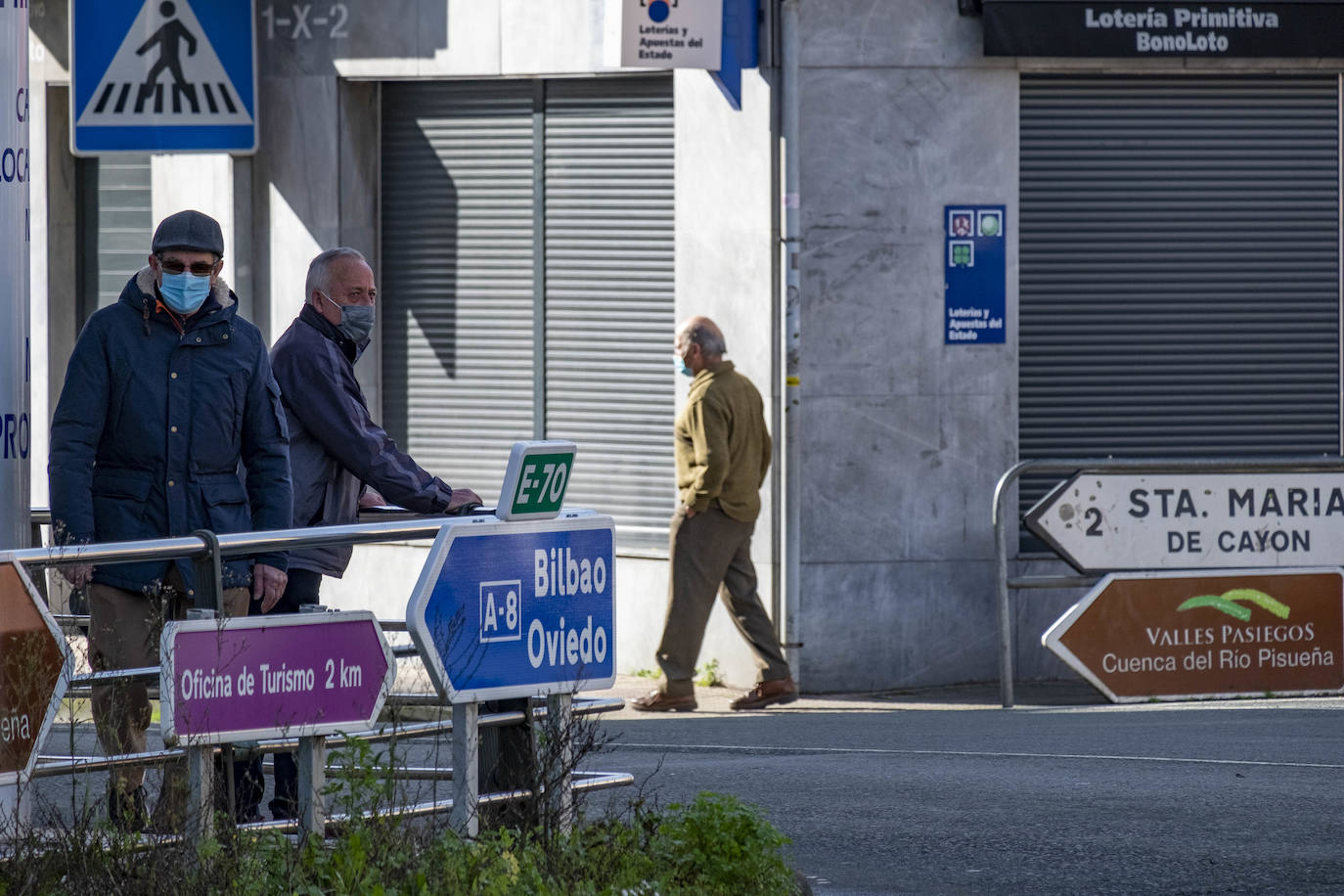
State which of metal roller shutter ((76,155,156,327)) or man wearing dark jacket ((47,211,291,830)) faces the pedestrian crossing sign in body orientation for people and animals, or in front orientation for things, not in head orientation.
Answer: the metal roller shutter

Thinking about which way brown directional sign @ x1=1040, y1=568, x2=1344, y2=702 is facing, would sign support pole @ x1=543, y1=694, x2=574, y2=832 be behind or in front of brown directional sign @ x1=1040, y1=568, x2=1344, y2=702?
in front

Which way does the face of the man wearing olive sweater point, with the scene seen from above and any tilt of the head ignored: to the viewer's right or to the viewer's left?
to the viewer's left

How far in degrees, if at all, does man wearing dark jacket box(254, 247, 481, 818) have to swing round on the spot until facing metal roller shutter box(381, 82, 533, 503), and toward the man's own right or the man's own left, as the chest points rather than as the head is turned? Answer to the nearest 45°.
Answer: approximately 90° to the man's own left

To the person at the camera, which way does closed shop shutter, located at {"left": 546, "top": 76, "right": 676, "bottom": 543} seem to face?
facing the viewer

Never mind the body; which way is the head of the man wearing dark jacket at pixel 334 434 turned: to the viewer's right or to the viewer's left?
to the viewer's right

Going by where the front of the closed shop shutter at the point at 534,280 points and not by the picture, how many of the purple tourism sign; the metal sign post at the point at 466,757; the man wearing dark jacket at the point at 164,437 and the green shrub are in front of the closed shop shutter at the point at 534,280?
4

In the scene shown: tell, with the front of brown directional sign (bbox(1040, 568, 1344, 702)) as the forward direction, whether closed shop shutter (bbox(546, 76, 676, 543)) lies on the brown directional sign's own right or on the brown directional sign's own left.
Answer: on the brown directional sign's own right

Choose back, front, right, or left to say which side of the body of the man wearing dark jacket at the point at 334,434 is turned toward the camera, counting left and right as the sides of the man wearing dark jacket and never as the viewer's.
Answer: right

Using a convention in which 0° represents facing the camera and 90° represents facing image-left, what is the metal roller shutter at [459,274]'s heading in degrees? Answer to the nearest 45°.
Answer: approximately 0°

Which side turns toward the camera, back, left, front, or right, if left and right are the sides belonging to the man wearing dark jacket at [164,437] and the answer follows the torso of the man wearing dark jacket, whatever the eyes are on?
front

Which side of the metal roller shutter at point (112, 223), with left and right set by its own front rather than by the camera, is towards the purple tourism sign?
front

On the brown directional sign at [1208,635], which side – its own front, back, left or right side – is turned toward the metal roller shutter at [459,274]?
right

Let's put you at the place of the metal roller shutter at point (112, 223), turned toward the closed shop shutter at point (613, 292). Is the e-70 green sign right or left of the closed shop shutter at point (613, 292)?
right
